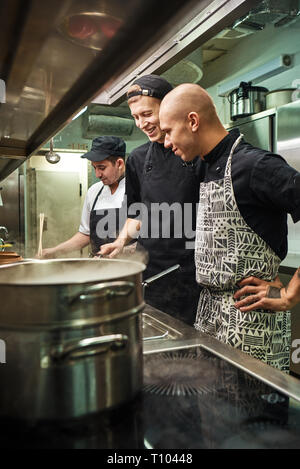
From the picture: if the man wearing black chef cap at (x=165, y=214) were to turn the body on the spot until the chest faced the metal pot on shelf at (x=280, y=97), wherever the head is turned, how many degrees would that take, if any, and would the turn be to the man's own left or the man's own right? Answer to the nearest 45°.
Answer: approximately 180°

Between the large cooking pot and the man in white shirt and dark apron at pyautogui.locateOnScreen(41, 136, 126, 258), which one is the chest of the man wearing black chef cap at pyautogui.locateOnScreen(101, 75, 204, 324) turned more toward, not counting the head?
the large cooking pot

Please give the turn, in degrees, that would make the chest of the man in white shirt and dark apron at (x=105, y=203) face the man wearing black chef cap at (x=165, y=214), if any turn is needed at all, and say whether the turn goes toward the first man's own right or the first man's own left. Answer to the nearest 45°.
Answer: approximately 45° to the first man's own left

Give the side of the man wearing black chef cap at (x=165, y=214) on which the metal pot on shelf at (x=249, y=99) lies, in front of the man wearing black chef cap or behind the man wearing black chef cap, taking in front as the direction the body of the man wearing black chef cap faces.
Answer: behind

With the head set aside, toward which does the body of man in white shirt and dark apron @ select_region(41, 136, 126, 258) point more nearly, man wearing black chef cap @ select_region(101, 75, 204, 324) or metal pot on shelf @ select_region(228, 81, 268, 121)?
the man wearing black chef cap

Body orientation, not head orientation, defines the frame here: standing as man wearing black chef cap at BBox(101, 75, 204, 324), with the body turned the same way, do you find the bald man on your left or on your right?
on your left

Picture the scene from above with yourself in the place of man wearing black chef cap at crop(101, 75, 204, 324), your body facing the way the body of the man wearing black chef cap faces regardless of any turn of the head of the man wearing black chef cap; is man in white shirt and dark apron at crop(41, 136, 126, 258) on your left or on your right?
on your right

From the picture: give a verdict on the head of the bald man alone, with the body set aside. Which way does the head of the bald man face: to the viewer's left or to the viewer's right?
to the viewer's left
